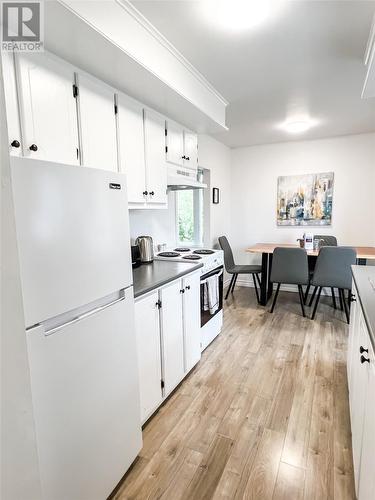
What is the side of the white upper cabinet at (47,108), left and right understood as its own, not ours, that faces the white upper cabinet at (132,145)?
left

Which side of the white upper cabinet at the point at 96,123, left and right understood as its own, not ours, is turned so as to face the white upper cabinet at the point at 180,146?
left

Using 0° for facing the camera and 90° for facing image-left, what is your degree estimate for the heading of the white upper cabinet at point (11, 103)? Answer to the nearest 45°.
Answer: approximately 315°

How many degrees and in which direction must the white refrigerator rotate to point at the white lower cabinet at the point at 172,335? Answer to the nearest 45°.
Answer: approximately 90° to its left
